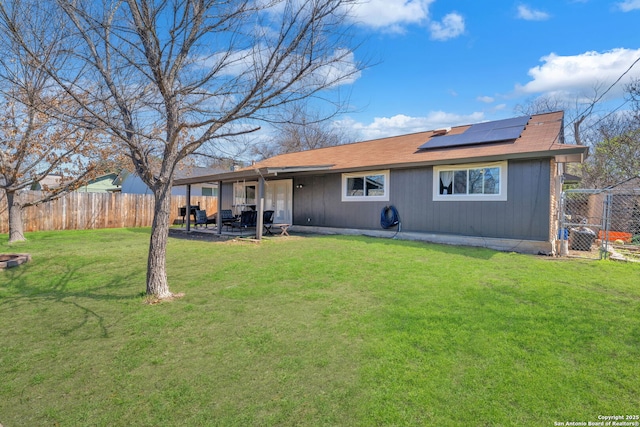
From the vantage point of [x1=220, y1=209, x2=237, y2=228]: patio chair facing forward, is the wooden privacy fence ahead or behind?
behind

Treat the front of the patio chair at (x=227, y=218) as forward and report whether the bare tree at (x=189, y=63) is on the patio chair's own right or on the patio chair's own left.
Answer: on the patio chair's own right

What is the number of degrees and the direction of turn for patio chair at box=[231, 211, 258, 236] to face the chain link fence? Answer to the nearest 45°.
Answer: approximately 90° to its left
